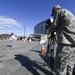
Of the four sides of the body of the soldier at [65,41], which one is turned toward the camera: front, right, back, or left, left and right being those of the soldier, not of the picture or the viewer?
left
